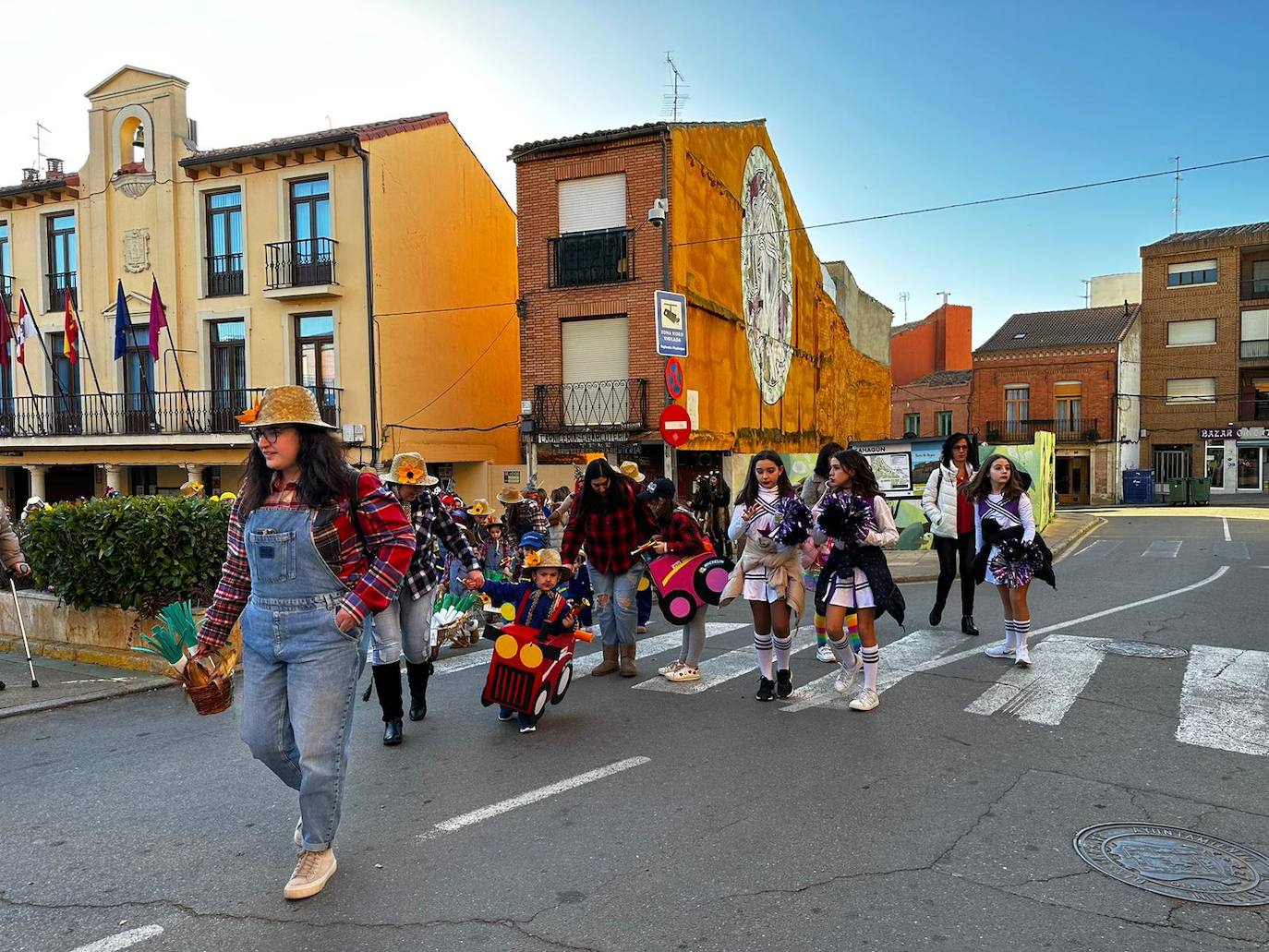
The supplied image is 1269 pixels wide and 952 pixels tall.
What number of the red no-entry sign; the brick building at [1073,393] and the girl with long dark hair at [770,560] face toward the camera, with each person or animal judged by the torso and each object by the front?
3

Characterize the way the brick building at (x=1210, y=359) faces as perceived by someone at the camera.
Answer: facing the viewer

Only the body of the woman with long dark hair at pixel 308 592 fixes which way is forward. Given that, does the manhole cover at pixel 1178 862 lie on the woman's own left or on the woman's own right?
on the woman's own left

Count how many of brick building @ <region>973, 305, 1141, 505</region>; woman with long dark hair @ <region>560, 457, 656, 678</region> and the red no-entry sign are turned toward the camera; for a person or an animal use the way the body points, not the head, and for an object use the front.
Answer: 3

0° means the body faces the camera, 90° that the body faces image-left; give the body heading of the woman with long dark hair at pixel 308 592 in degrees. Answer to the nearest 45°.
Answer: approximately 45°

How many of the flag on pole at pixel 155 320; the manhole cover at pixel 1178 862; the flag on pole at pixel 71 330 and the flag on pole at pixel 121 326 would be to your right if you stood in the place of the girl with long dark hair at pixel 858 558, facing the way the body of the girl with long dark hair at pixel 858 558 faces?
3

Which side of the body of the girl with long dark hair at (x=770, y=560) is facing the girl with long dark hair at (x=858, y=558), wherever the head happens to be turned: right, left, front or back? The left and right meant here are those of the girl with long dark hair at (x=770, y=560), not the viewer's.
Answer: left

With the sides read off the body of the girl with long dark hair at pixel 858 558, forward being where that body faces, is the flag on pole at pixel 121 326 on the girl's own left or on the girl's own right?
on the girl's own right

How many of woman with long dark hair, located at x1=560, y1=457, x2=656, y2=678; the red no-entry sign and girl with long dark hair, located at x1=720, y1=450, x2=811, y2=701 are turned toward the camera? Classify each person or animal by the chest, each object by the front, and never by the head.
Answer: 3

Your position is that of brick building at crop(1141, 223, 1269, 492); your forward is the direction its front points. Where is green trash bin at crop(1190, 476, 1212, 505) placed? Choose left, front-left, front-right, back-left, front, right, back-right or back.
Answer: front

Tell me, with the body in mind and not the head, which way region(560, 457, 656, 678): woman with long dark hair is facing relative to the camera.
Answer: toward the camera
